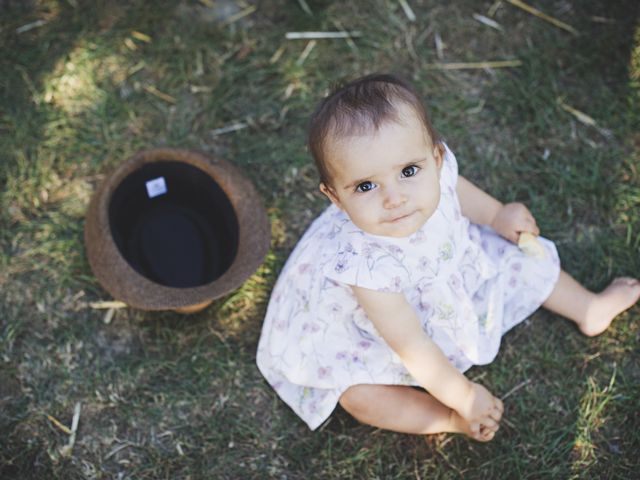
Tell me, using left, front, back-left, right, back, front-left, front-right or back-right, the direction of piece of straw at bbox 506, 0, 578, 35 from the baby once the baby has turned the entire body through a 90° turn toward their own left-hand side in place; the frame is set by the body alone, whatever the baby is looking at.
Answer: front-left

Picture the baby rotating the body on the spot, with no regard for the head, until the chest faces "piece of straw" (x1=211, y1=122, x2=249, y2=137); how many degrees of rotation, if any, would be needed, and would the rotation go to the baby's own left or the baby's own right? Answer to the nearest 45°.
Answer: approximately 180°

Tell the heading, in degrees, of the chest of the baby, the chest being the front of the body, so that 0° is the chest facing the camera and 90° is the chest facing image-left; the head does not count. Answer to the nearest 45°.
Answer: approximately 315°

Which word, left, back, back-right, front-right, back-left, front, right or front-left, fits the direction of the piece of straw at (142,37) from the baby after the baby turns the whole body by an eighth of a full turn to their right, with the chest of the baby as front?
back-right

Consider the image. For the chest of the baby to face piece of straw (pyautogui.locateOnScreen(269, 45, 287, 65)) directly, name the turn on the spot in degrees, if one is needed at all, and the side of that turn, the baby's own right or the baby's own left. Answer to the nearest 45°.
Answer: approximately 180°

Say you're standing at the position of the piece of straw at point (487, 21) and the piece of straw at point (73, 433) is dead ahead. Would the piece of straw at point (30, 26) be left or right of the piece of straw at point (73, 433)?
right

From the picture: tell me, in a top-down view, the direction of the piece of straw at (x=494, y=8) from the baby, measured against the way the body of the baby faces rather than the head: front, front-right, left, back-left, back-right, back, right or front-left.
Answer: back-left

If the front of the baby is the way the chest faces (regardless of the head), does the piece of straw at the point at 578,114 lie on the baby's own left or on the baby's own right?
on the baby's own left

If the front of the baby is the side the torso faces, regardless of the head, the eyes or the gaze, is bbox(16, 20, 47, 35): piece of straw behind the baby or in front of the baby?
behind

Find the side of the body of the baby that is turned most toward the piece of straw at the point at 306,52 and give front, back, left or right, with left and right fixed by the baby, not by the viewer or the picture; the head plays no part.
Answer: back
